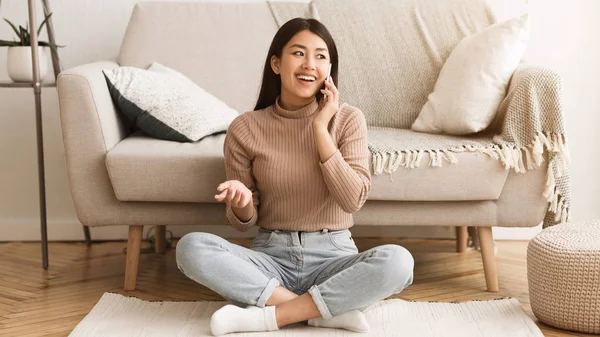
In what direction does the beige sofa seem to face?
toward the camera

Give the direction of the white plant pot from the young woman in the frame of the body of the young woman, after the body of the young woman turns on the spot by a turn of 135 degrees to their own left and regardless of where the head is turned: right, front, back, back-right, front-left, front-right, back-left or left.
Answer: left

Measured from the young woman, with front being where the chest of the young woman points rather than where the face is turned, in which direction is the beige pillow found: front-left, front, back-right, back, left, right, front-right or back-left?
back-left

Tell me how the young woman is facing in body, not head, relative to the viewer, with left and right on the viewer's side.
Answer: facing the viewer

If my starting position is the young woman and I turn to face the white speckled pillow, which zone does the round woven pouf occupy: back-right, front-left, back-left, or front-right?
back-right

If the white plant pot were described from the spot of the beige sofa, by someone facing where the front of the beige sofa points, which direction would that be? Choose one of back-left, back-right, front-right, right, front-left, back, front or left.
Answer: back-right

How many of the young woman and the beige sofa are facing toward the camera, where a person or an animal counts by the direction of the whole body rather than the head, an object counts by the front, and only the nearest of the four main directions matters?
2

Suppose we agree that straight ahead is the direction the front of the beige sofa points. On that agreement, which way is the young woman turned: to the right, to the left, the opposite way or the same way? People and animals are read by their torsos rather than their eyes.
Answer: the same way

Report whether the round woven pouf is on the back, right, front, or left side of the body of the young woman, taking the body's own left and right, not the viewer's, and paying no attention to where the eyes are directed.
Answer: left
